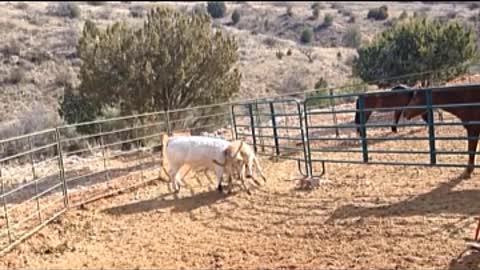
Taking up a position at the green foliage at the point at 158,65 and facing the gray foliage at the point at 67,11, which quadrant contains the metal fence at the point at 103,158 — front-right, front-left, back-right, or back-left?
back-left

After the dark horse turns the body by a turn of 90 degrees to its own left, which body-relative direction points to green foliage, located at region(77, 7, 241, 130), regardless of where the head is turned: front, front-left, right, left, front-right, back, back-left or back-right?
back-right

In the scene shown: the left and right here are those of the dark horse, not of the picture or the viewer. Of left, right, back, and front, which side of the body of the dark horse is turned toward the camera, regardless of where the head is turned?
left

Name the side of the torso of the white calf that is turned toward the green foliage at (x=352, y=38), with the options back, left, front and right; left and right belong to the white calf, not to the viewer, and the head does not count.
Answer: left

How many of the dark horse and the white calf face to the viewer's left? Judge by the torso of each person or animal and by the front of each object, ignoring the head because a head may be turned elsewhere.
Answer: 1

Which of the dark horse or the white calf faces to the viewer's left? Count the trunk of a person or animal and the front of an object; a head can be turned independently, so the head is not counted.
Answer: the dark horse

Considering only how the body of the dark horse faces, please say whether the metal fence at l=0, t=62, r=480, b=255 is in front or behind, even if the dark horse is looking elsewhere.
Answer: in front

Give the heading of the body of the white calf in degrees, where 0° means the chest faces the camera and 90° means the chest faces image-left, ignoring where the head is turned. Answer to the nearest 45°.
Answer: approximately 270°

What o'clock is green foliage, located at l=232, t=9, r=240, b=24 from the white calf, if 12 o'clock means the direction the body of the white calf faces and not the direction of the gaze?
The green foliage is roughly at 9 o'clock from the white calf.

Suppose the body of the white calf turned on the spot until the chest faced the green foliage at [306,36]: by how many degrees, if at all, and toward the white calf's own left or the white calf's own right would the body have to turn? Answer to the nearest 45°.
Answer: approximately 90° to the white calf's own left

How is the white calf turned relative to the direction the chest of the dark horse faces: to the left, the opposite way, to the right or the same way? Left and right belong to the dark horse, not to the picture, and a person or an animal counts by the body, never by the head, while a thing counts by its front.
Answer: the opposite way

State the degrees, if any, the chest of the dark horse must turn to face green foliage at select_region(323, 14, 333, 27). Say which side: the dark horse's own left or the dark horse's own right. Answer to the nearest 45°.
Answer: approximately 90° to the dark horse's own right

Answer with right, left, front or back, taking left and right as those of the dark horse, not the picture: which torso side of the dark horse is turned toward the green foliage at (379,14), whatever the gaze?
right
